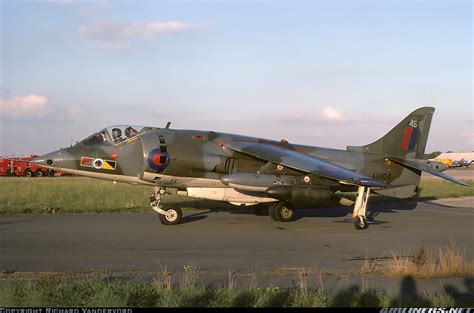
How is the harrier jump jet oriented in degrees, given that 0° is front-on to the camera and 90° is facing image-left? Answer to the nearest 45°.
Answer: approximately 90°
